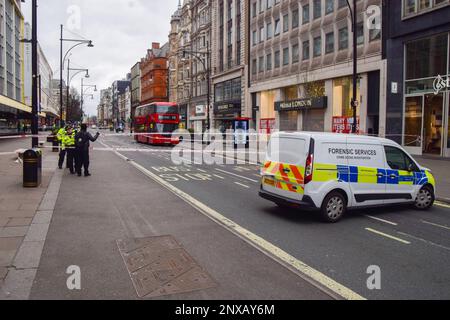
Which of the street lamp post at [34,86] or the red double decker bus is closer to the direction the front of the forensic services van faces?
the red double decker bus

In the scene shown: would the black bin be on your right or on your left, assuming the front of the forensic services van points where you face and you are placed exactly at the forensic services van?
on your left

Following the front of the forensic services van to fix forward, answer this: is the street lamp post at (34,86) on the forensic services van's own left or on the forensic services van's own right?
on the forensic services van's own left

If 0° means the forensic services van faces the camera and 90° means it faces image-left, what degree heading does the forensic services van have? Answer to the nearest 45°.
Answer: approximately 225°

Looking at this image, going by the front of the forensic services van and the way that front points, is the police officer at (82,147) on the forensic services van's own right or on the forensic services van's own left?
on the forensic services van's own left

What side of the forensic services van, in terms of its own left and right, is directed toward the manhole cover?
back
